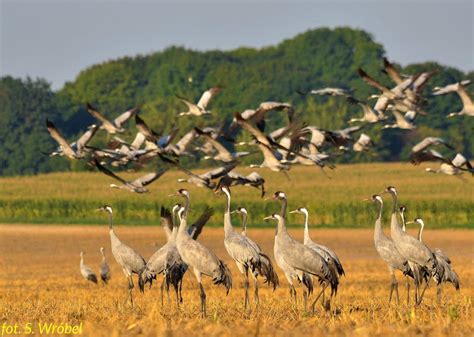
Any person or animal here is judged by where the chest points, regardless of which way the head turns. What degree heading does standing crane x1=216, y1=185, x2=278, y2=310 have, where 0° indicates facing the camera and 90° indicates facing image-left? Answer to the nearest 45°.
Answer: approximately 90°

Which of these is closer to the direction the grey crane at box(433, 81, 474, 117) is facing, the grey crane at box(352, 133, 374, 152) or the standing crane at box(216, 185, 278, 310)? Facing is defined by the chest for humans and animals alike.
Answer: the grey crane

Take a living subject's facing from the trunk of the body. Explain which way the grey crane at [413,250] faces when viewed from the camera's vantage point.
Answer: facing to the left of the viewer

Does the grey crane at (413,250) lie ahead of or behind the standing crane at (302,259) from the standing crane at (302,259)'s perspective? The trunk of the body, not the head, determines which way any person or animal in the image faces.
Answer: behind

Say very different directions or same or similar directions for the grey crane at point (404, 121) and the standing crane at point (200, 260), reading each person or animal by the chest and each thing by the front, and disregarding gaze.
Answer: same or similar directions

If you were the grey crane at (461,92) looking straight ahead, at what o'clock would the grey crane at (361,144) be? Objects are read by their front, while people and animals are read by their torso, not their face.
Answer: the grey crane at (361,144) is roughly at 11 o'clock from the grey crane at (461,92).

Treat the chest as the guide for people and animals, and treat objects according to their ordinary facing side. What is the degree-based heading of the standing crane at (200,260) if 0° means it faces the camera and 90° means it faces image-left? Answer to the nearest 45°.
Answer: approximately 90°

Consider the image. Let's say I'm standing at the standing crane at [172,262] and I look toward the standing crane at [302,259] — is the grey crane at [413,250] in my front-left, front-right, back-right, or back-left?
front-left

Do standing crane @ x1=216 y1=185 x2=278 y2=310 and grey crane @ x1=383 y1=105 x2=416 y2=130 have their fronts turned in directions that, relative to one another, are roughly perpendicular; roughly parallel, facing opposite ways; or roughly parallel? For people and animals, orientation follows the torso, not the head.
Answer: roughly parallel

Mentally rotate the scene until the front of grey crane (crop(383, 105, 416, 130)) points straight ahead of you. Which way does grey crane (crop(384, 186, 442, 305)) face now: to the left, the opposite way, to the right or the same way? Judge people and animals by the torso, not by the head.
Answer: the same way

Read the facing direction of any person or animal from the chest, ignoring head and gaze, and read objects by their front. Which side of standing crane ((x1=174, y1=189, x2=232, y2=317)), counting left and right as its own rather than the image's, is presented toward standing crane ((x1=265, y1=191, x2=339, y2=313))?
back

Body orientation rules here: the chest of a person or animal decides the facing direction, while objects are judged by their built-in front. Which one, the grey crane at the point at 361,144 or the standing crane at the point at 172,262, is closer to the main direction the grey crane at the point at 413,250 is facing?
the standing crane

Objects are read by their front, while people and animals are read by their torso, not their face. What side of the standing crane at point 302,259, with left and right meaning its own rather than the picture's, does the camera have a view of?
left

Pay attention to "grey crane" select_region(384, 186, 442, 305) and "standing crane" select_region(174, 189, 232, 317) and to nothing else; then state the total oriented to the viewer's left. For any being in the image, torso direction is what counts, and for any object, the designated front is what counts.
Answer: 2

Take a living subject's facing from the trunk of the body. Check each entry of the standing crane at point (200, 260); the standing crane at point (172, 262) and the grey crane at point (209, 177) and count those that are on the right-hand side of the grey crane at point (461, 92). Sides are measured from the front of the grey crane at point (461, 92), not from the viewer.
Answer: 0

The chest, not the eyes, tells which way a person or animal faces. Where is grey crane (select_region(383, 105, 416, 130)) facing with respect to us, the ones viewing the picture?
facing to the left of the viewer

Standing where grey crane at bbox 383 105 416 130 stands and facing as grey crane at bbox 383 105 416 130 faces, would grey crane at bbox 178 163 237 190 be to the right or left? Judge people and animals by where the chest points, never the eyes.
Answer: on its left
